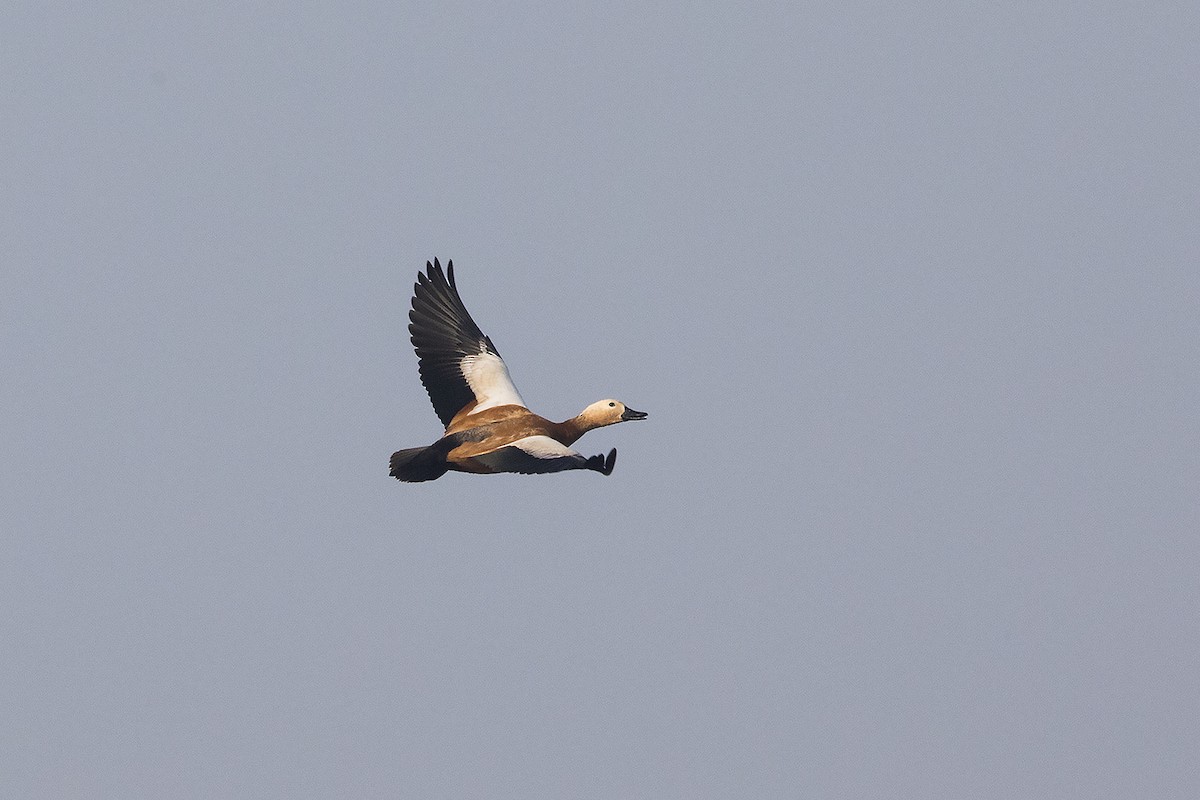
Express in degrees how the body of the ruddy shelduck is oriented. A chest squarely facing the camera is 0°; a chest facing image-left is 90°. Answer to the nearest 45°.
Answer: approximately 270°
